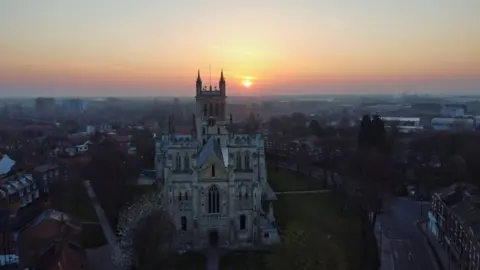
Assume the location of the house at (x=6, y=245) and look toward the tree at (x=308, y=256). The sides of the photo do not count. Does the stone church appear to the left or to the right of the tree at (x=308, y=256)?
left

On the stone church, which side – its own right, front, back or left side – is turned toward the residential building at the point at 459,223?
left

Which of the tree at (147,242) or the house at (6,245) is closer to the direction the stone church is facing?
the tree

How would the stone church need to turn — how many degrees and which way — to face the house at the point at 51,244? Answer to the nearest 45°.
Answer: approximately 45° to its right

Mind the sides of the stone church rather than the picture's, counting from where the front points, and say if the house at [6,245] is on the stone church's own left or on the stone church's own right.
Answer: on the stone church's own right

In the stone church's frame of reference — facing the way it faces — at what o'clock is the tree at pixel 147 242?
The tree is roughly at 1 o'clock from the stone church.

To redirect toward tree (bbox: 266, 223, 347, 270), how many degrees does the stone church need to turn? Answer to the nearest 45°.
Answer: approximately 45° to its left

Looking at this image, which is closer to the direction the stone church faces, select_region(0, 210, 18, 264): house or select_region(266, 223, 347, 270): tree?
the tree

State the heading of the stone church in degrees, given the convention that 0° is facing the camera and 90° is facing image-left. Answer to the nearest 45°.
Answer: approximately 0°
